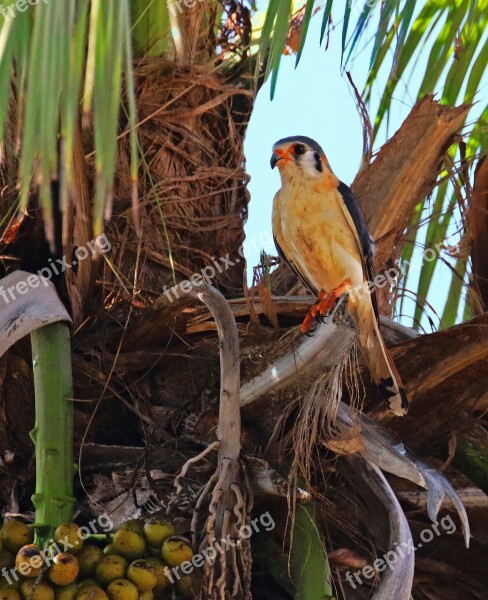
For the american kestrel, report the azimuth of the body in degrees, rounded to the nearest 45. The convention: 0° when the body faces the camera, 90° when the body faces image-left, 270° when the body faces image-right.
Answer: approximately 45°
